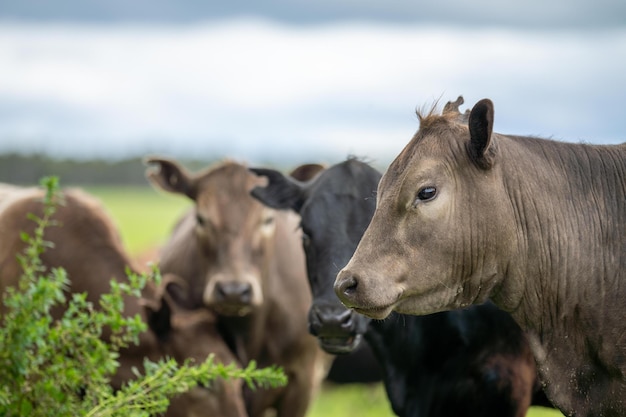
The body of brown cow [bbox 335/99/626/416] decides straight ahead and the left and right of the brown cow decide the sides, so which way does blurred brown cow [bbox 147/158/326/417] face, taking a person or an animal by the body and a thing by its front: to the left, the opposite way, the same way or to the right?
to the left

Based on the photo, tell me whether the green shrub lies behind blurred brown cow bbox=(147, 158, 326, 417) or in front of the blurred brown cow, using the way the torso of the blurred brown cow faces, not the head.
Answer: in front

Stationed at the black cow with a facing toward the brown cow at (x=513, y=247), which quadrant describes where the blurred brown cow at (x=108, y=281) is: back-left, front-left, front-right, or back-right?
back-right

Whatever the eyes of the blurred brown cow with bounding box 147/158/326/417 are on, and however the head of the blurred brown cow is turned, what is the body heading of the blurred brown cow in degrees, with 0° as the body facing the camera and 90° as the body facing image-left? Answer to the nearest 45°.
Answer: approximately 0°

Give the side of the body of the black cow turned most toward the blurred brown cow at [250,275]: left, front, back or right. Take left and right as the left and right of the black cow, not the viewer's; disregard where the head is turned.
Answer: right

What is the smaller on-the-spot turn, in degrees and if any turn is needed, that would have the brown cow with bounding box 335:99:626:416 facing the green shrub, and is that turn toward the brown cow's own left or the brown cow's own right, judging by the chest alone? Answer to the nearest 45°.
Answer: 0° — it already faces it

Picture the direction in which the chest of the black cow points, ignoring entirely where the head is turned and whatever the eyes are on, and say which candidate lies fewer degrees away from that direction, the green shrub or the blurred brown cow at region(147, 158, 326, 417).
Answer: the green shrub

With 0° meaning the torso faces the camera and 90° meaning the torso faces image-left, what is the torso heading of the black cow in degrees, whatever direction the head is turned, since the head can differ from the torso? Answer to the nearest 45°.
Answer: approximately 45°

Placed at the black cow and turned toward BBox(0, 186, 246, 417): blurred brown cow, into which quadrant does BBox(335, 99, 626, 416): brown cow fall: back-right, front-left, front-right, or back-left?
back-left

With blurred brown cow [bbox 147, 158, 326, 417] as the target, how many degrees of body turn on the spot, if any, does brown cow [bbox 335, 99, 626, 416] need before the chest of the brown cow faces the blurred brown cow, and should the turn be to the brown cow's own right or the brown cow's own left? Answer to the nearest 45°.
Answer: approximately 45° to the brown cow's own right

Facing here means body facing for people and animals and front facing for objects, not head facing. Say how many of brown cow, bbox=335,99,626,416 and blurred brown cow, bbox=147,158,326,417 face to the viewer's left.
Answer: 1

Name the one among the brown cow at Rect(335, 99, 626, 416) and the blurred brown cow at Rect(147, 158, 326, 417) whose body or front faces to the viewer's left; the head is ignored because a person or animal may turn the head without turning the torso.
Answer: the brown cow

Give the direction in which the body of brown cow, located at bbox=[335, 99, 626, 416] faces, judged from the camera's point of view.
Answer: to the viewer's left
